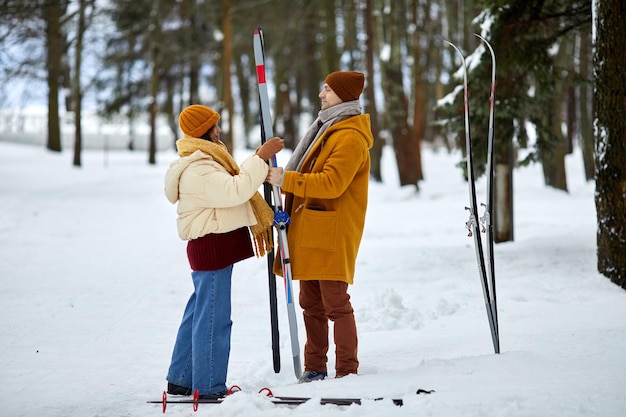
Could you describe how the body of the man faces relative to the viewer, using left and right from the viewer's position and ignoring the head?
facing to the left of the viewer

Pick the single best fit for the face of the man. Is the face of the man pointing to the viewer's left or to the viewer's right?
to the viewer's left

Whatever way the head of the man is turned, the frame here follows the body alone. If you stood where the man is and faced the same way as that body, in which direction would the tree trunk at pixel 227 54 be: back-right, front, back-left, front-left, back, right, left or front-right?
right

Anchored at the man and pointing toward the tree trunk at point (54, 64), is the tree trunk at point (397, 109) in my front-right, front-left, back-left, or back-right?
front-right

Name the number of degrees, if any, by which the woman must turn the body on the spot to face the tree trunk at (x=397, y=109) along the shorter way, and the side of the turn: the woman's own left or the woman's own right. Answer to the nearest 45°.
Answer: approximately 90° to the woman's own left

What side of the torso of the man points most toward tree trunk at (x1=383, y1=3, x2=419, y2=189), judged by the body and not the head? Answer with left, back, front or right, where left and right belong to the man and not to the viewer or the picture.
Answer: right

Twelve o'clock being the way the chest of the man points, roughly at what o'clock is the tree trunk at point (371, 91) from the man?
The tree trunk is roughly at 3 o'clock from the man.

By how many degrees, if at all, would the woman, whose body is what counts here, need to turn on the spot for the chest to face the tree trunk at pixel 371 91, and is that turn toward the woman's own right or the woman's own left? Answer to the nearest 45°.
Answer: approximately 90° to the woman's own left

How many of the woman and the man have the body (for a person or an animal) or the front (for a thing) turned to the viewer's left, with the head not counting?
1

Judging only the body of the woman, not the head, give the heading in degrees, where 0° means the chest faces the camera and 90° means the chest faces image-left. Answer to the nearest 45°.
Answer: approximately 270°

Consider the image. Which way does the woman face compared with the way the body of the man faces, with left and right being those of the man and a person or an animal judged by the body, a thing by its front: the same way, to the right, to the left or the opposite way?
the opposite way
